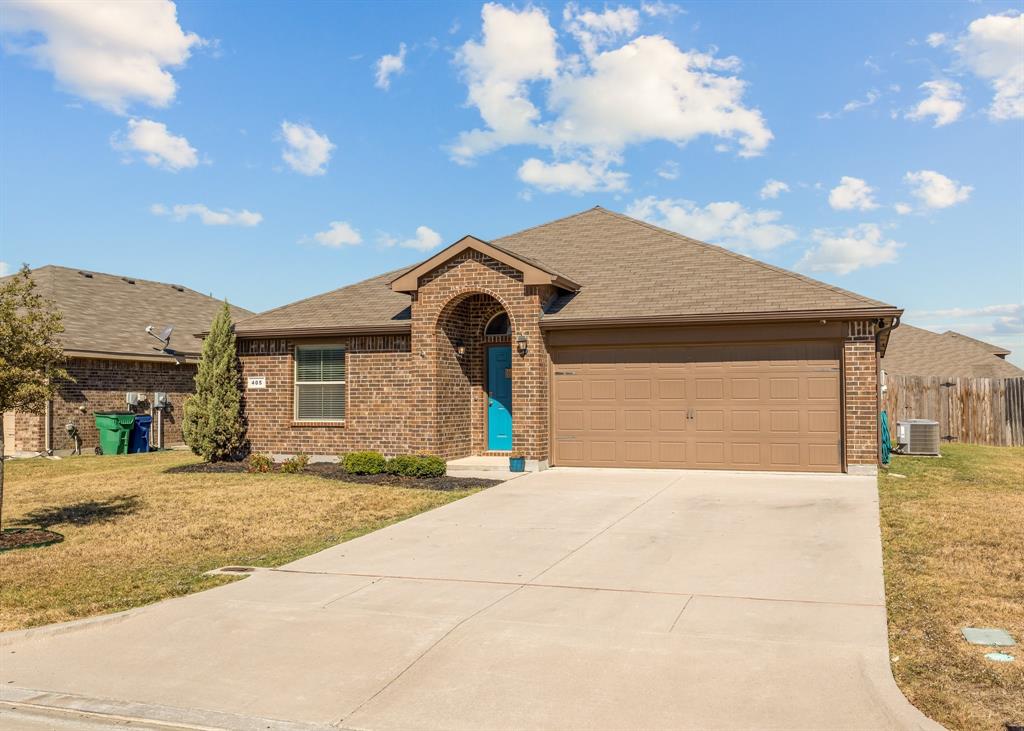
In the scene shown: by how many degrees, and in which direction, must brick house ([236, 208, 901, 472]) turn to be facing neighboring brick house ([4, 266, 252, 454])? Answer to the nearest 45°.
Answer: approximately 135° to its right

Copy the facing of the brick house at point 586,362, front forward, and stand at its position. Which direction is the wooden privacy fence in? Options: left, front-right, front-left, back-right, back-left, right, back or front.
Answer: back-left

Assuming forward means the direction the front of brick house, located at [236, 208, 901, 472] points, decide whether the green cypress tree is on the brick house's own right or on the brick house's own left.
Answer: on the brick house's own right

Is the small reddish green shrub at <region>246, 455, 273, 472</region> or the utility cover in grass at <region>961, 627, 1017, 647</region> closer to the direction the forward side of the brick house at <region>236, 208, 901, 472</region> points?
the utility cover in grass

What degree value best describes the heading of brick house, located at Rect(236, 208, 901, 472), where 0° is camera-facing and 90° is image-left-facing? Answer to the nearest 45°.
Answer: approximately 0°

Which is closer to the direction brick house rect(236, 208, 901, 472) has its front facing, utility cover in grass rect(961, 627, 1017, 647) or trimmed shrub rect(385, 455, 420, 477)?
the utility cover in grass

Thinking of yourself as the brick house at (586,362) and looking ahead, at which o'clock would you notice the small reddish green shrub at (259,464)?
The small reddish green shrub is roughly at 3 o'clock from the brick house.

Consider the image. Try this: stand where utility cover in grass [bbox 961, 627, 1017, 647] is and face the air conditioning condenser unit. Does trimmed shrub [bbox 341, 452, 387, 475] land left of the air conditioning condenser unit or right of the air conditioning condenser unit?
left
